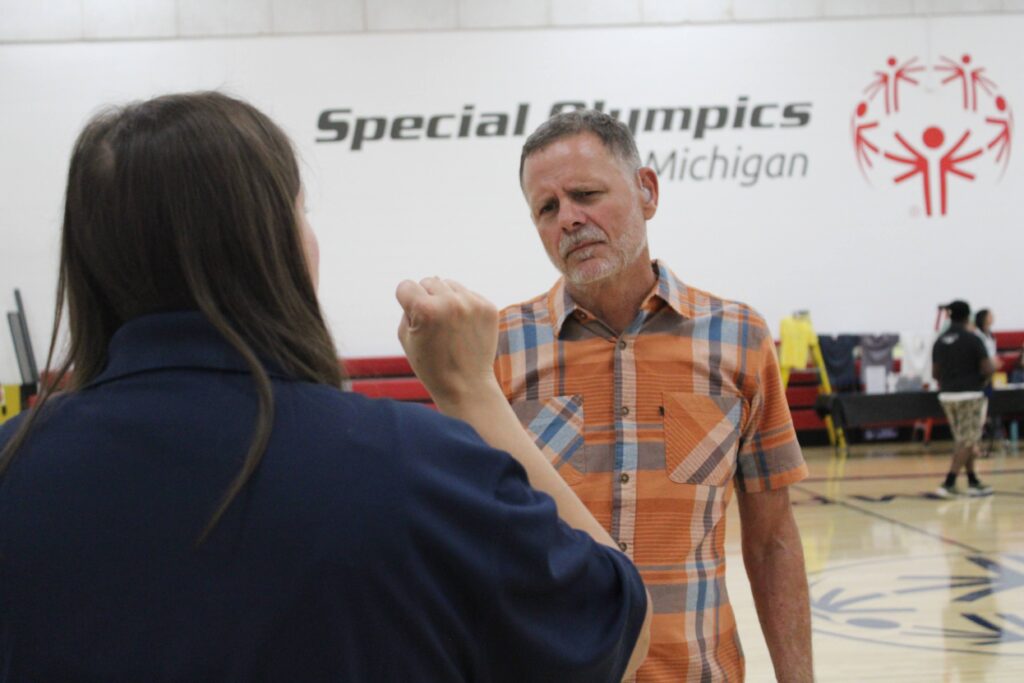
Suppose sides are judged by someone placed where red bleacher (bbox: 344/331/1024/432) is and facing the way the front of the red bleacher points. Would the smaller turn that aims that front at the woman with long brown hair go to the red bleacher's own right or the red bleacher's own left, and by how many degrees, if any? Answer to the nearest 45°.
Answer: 0° — it already faces them

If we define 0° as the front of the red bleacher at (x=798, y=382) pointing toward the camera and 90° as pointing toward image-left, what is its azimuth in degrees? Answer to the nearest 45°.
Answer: approximately 0°

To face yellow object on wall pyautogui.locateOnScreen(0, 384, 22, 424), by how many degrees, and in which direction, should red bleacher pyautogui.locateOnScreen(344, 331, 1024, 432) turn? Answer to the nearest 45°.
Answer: approximately 90° to its right

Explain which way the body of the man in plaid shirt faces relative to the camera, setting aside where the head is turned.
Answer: toward the camera

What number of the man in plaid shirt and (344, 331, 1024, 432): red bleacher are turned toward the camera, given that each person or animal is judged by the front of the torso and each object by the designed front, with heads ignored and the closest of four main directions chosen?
2

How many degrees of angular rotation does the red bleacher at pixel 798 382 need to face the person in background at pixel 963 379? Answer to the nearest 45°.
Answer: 0° — it already faces them

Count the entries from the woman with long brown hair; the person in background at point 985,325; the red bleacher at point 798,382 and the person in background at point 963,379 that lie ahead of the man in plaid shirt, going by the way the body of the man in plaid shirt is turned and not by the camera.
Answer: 1

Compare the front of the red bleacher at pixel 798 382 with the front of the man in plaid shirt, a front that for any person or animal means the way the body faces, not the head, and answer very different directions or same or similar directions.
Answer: same or similar directions

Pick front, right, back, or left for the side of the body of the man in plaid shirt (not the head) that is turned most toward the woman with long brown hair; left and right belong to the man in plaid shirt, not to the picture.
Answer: front

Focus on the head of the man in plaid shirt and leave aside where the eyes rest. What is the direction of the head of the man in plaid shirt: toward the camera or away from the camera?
toward the camera

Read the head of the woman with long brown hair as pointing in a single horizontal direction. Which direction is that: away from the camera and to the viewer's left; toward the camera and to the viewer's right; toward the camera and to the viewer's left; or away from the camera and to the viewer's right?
away from the camera and to the viewer's right

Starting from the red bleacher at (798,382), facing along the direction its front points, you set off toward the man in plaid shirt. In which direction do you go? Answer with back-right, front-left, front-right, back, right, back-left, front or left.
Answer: front

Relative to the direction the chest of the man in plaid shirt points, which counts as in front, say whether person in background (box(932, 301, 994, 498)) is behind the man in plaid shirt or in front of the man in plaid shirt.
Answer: behind

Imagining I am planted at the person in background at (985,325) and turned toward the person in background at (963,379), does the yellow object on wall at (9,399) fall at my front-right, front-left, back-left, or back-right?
front-right
